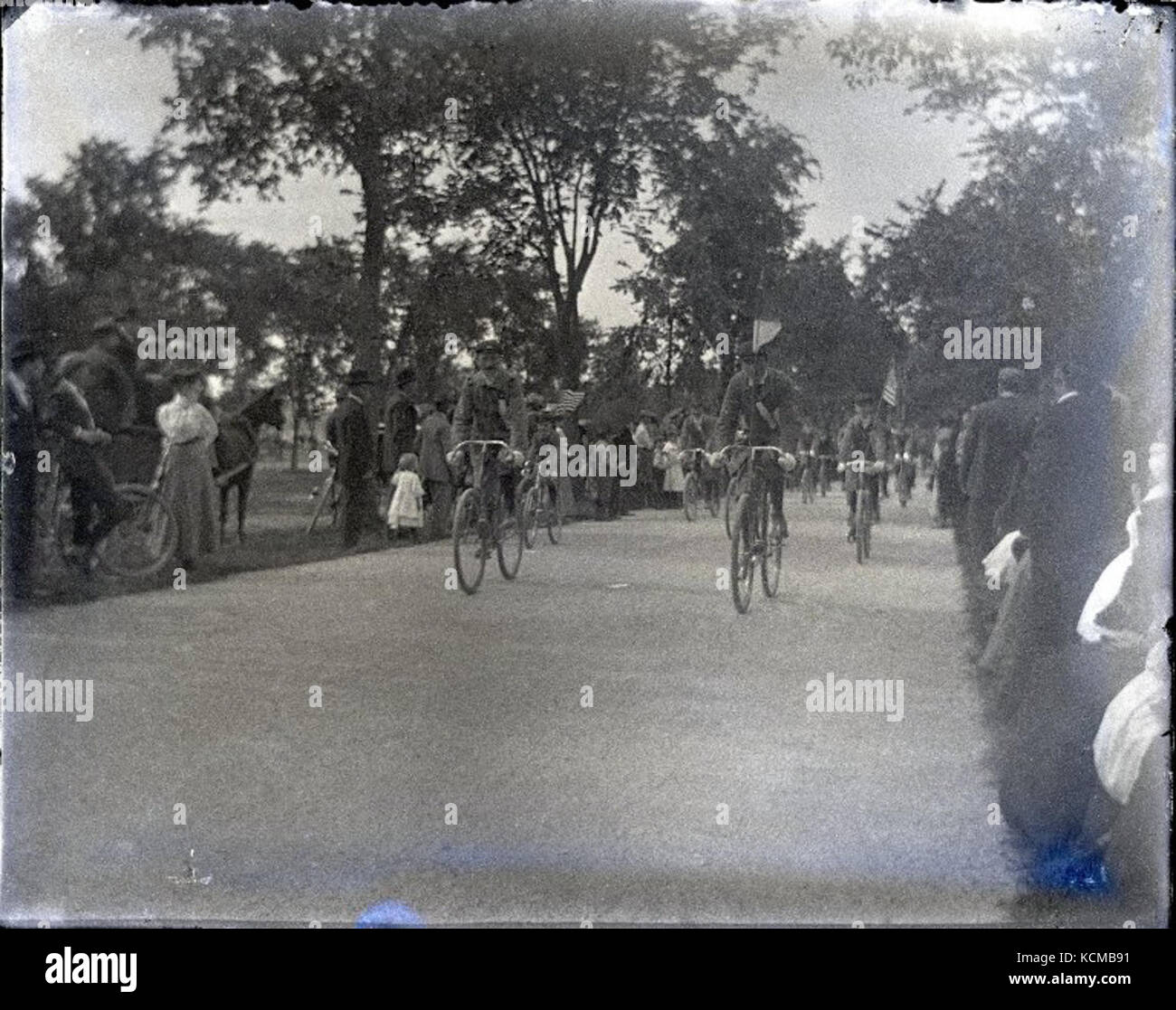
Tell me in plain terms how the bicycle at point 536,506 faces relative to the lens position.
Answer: facing the viewer and to the left of the viewer

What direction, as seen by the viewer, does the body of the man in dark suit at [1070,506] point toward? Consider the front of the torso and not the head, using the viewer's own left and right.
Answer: facing away from the viewer and to the left of the viewer

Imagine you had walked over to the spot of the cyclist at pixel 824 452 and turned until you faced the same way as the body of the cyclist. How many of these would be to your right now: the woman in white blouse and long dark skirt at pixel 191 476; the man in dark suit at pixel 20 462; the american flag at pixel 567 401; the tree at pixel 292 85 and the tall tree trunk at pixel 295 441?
5

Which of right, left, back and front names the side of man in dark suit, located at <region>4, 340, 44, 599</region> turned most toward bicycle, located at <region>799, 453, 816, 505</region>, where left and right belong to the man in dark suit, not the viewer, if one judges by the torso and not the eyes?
front

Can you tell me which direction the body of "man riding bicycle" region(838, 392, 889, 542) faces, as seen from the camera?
toward the camera

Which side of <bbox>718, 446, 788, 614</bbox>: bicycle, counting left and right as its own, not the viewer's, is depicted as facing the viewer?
front

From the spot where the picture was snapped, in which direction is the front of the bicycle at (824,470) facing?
facing the viewer

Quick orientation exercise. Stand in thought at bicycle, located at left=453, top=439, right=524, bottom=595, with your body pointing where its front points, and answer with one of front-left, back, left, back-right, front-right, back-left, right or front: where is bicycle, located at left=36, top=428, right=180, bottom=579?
front-right

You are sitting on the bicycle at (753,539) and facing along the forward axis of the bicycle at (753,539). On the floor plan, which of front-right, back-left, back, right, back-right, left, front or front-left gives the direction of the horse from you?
right

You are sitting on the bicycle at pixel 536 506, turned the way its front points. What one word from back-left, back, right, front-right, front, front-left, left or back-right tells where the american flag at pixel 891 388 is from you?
back-left

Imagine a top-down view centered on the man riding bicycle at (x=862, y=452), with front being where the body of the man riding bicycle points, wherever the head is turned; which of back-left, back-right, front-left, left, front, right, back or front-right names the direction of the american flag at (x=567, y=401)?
right

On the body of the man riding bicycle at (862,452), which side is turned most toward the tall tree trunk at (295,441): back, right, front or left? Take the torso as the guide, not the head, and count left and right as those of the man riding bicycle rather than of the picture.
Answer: right

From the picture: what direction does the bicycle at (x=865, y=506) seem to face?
toward the camera
